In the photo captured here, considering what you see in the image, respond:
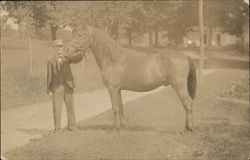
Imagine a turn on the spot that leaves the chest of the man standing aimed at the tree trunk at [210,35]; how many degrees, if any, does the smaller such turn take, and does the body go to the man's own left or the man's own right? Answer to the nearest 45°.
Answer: approximately 90° to the man's own left

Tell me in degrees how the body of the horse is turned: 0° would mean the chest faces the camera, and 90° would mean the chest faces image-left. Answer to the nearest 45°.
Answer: approximately 90°

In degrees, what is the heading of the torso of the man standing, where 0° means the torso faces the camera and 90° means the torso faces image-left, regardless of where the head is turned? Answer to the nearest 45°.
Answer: approximately 0°

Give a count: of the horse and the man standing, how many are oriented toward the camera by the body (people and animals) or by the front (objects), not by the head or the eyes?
1

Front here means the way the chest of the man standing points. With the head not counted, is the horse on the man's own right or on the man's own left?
on the man's own left

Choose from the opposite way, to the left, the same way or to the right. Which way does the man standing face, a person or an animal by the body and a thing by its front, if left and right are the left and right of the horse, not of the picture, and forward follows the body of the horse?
to the left

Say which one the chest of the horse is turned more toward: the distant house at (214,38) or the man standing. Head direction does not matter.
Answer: the man standing

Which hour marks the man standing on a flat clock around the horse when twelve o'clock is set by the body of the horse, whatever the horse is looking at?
The man standing is roughly at 12 o'clock from the horse.
